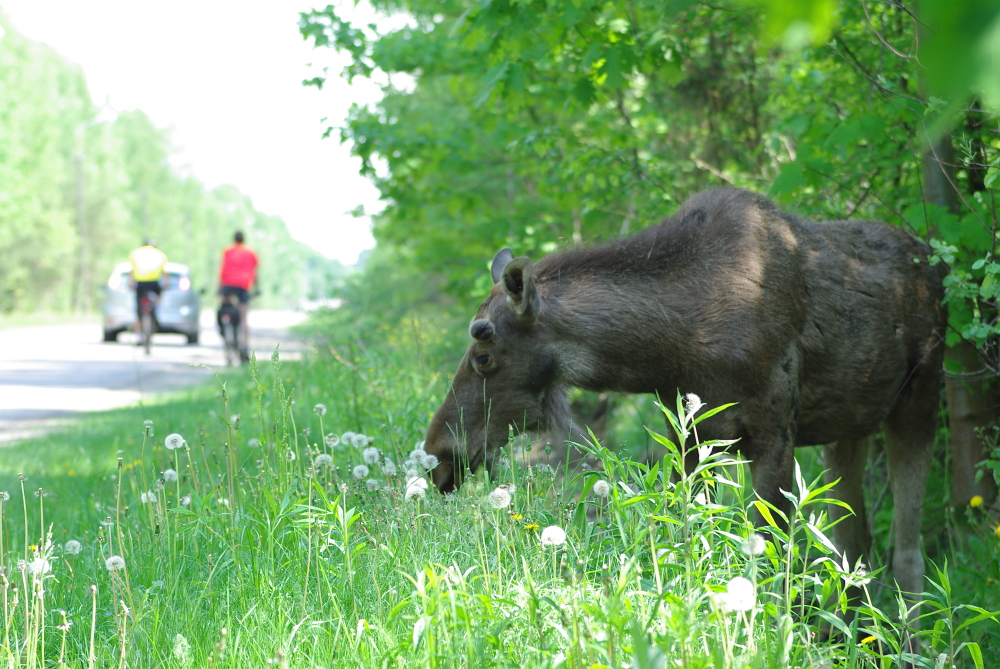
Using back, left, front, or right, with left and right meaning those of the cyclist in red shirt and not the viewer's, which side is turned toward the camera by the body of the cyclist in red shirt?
back

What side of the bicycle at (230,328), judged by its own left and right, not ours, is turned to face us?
back

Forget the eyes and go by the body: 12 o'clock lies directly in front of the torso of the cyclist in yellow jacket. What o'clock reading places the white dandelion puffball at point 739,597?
The white dandelion puffball is roughly at 6 o'clock from the cyclist in yellow jacket.

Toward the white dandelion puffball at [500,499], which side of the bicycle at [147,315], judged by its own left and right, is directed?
back

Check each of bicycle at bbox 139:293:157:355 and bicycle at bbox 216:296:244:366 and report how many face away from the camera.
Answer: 2

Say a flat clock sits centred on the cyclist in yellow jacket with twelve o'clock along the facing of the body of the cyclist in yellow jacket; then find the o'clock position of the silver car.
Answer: The silver car is roughly at 12 o'clock from the cyclist in yellow jacket.

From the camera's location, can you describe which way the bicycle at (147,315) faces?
facing away from the viewer

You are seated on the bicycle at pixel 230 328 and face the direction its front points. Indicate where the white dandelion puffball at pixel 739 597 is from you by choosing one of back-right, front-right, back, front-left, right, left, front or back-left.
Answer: back

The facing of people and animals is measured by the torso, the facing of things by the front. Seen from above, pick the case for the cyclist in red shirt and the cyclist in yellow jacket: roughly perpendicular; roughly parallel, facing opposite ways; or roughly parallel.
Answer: roughly parallel

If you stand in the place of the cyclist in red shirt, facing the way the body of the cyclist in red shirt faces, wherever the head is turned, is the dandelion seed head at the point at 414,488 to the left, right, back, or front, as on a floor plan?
back

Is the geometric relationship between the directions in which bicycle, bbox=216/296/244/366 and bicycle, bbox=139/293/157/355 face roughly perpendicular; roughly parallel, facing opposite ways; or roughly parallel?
roughly parallel

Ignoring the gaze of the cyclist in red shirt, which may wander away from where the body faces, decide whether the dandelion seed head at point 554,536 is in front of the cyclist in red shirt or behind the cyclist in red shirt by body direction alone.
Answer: behind

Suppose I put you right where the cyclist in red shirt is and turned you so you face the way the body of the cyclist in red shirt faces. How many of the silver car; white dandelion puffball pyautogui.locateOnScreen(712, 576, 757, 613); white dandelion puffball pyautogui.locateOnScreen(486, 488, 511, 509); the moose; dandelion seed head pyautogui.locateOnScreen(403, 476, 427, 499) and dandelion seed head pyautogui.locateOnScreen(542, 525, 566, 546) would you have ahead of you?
1

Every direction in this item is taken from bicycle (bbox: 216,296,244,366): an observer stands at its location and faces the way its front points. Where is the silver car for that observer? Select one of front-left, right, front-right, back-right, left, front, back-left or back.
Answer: front

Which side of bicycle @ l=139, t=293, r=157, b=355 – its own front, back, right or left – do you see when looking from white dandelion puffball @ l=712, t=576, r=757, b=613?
back

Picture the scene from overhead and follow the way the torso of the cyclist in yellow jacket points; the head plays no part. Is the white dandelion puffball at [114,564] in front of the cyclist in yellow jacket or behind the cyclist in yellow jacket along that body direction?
behind

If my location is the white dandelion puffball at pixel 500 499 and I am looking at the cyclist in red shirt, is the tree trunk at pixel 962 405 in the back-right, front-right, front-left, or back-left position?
front-right

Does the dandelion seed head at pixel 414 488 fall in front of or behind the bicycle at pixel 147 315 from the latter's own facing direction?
behind

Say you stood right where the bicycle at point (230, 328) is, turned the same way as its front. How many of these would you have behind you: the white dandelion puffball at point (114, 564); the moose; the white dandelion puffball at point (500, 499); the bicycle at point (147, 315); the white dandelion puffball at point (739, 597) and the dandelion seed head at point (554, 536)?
5

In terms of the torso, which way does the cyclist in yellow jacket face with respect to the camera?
away from the camera
